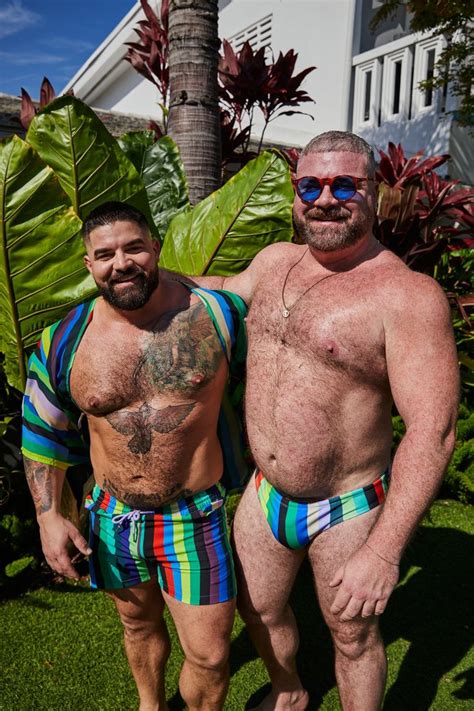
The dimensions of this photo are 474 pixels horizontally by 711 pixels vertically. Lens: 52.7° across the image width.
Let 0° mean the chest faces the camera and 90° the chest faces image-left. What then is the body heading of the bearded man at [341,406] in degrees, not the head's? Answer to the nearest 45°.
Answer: approximately 45°

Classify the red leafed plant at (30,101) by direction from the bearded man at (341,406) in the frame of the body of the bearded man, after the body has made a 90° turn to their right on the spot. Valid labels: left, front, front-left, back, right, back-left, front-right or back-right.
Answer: front

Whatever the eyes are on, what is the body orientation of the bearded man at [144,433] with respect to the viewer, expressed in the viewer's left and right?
facing the viewer

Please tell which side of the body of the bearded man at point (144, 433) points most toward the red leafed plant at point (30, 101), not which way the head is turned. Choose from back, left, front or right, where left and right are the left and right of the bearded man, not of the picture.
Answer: back

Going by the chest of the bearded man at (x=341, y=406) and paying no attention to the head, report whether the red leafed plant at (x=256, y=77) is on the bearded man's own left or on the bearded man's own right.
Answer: on the bearded man's own right

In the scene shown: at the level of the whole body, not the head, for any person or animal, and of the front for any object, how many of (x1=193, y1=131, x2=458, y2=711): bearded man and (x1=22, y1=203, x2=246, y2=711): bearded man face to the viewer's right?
0

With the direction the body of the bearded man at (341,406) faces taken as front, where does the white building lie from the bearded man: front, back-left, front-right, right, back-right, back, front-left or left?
back-right

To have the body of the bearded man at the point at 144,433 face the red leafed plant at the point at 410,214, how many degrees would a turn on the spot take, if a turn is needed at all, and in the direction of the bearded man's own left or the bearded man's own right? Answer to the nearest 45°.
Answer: approximately 135° to the bearded man's own left

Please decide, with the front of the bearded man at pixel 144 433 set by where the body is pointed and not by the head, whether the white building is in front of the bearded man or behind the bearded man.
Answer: behind
